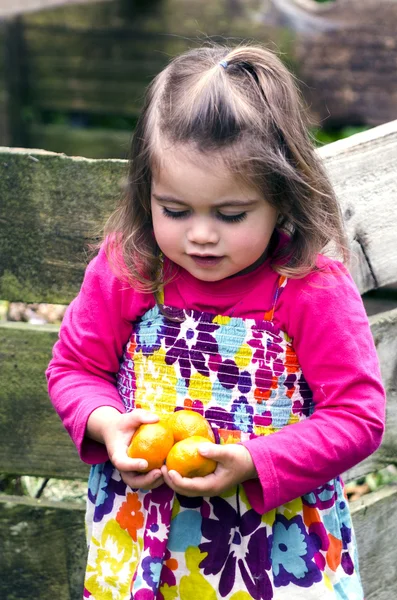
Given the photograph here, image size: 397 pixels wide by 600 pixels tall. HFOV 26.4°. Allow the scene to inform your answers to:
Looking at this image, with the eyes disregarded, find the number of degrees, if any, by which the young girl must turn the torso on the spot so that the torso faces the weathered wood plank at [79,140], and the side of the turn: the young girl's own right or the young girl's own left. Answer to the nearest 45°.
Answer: approximately 180°

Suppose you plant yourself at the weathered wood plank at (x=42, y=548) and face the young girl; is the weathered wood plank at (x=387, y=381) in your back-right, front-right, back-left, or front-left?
front-left

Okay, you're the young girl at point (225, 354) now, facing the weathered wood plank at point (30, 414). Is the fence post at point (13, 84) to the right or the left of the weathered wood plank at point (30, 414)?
right

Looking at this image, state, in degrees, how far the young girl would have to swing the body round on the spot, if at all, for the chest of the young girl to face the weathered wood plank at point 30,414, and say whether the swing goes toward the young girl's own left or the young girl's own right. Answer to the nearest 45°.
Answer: approximately 135° to the young girl's own right

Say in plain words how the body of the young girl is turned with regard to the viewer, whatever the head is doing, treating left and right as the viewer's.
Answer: facing the viewer

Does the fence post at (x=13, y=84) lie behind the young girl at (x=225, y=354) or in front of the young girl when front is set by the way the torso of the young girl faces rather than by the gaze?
behind
